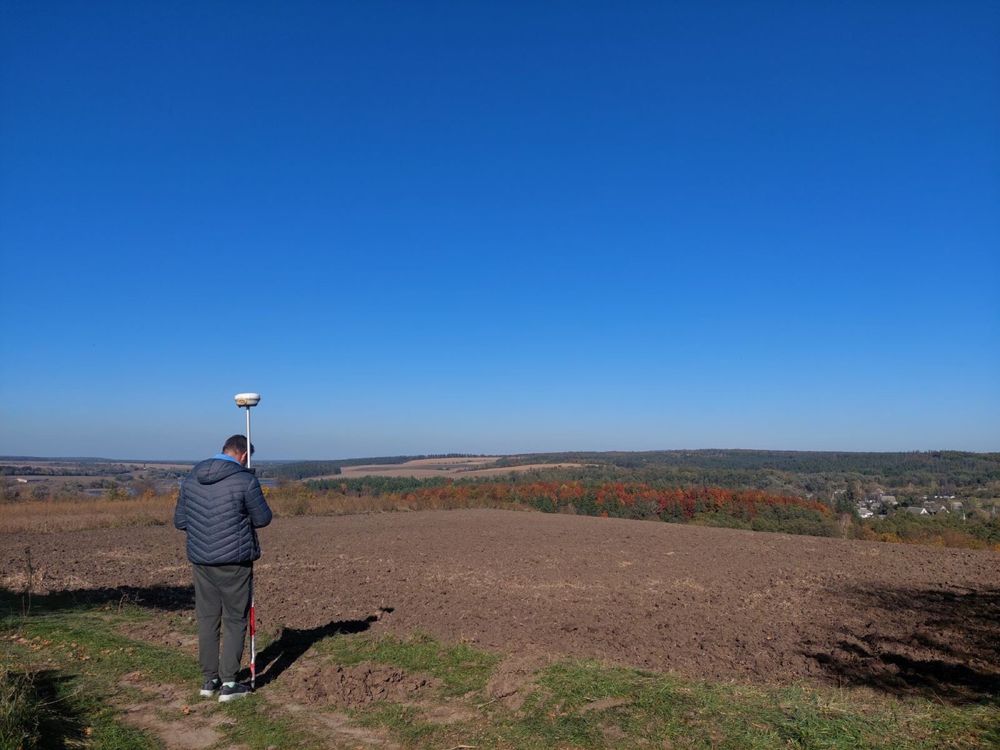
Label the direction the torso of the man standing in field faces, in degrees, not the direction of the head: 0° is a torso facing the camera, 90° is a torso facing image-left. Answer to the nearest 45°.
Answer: approximately 225°
